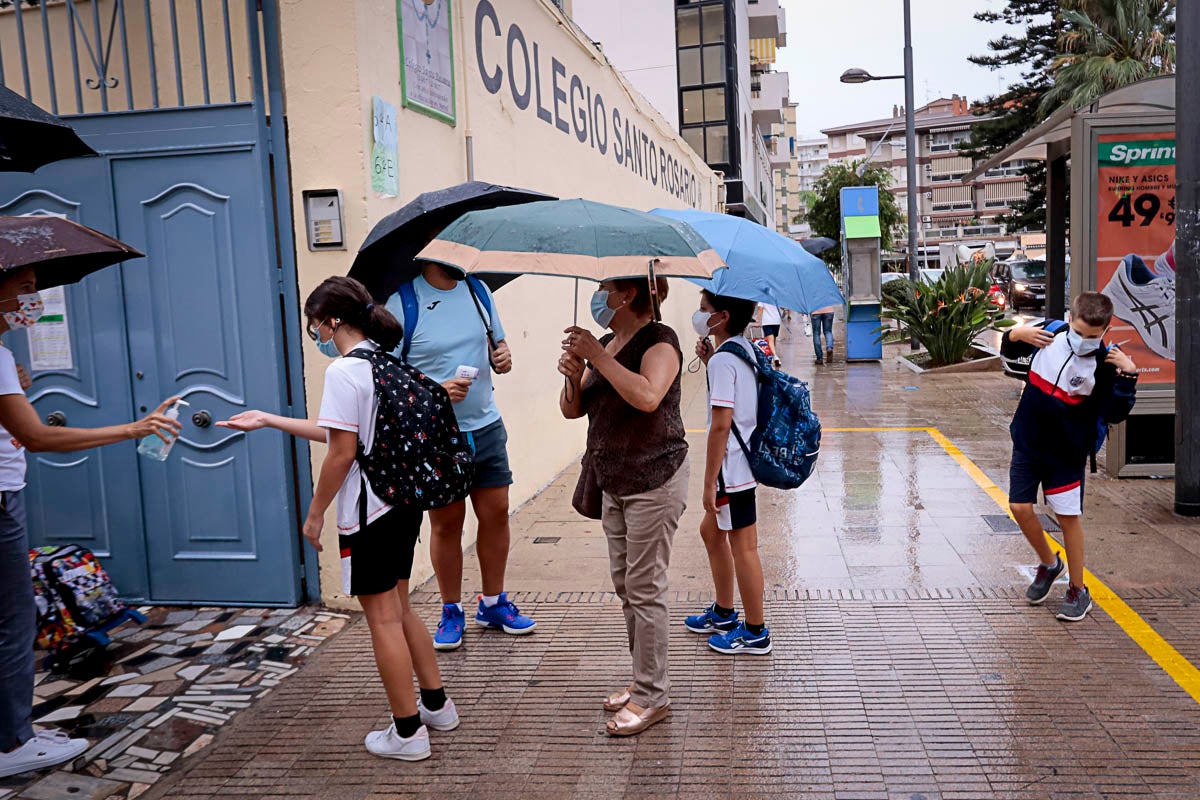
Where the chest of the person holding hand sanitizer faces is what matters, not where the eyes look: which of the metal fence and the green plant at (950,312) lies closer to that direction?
the green plant

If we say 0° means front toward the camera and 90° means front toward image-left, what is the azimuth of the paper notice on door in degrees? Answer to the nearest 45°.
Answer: approximately 0°

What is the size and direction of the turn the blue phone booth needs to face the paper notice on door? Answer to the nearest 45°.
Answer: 0° — it already faces it

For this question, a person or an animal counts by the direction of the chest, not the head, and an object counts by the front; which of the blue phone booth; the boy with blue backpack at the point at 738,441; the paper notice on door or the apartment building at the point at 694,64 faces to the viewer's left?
the boy with blue backpack

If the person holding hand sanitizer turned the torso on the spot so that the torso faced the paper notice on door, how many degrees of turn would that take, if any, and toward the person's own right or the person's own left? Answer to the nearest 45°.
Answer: approximately 90° to the person's own left

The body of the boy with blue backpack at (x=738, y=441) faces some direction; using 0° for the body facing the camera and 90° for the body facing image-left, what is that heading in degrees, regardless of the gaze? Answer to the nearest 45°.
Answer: approximately 90°

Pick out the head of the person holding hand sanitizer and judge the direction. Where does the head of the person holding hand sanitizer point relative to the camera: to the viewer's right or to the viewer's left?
to the viewer's right

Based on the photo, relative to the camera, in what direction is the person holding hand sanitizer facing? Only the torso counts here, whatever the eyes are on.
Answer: to the viewer's right

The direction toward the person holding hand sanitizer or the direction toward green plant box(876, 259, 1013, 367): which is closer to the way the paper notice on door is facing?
the person holding hand sanitizer
